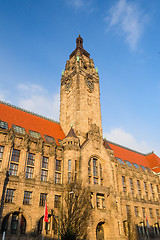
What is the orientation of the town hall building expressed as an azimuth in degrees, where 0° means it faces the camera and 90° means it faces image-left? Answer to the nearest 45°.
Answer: approximately 315°
